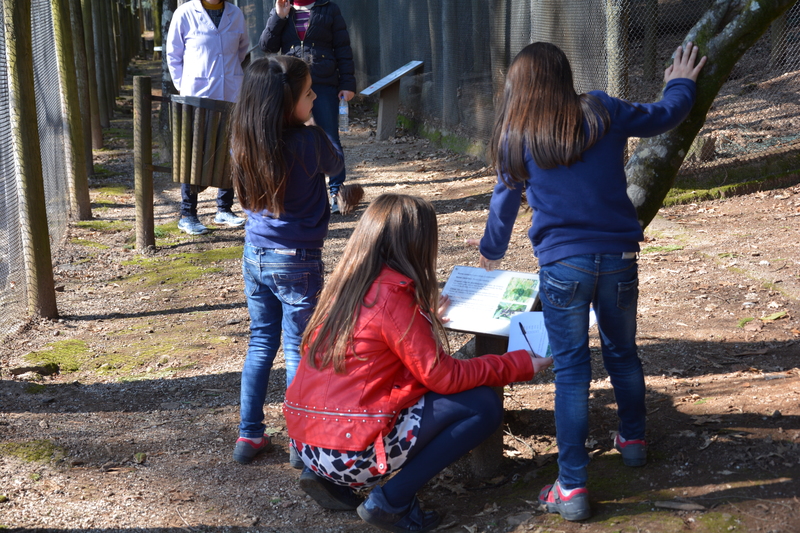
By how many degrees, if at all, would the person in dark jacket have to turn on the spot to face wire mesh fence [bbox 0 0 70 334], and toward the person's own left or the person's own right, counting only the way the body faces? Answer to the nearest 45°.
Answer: approximately 90° to the person's own right

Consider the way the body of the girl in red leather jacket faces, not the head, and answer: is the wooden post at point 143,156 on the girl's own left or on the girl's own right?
on the girl's own left

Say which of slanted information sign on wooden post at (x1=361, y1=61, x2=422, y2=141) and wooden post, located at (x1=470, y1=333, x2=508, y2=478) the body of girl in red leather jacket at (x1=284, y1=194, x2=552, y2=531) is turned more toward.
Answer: the wooden post

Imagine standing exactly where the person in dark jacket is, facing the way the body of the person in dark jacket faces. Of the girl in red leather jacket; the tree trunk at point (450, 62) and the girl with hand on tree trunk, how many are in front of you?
2

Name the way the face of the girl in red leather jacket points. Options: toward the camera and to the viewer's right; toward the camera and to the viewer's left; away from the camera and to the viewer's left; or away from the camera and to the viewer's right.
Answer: away from the camera and to the viewer's right

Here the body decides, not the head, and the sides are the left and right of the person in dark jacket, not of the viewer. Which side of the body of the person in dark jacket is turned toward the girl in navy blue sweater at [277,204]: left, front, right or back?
front

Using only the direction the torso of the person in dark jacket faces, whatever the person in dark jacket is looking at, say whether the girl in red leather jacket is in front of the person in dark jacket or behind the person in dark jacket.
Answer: in front

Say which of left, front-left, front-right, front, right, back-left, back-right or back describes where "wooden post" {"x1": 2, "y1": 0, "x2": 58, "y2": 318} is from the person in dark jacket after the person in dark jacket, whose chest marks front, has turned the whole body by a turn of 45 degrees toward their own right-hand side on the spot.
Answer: front

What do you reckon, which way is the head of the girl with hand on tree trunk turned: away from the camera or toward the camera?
away from the camera

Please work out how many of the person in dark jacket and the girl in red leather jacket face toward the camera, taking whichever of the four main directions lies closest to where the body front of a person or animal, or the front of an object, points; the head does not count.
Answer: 1

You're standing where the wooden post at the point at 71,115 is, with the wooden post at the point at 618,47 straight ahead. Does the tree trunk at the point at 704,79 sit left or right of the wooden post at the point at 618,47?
right

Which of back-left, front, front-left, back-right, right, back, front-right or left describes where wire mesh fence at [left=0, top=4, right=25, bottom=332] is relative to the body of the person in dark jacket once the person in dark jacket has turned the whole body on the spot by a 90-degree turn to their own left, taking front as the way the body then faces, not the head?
back-right

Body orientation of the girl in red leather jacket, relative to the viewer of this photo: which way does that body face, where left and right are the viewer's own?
facing away from the viewer and to the right of the viewer
